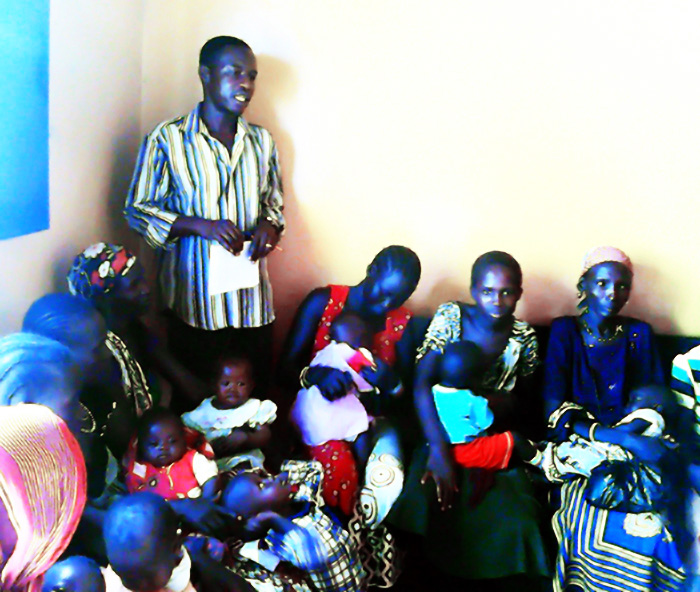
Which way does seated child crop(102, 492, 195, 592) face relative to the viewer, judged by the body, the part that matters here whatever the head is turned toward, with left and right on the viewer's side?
facing away from the viewer

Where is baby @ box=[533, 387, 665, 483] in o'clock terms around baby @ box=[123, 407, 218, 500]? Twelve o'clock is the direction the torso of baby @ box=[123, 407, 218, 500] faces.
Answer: baby @ box=[533, 387, 665, 483] is roughly at 9 o'clock from baby @ box=[123, 407, 218, 500].

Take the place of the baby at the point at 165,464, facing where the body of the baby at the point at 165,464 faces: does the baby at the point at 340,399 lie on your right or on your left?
on your left

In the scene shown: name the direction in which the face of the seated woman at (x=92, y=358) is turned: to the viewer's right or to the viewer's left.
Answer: to the viewer's right

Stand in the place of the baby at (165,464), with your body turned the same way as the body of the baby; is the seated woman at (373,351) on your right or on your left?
on your left

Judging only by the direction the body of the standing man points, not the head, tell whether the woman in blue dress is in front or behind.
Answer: in front

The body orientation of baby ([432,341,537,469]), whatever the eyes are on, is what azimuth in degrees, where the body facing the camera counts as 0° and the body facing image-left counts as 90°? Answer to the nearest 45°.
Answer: approximately 225°

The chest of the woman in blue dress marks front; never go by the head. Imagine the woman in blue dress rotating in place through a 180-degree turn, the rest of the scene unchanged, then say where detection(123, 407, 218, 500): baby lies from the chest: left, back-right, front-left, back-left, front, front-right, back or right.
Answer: back-left

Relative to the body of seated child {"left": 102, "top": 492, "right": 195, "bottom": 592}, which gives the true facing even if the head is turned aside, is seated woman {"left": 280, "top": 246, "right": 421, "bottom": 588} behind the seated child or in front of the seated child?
in front

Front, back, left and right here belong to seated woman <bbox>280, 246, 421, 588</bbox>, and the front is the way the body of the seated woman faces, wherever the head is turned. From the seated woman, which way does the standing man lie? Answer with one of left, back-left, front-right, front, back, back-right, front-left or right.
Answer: right

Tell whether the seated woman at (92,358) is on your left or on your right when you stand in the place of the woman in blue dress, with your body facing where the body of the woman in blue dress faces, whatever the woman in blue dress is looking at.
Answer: on your right
